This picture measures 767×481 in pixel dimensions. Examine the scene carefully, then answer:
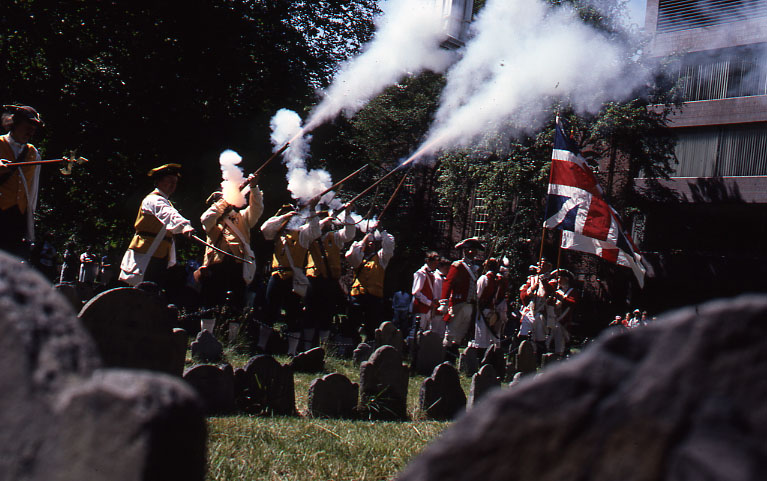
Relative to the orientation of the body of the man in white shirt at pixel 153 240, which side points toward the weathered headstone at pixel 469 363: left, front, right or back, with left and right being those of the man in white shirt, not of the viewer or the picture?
front

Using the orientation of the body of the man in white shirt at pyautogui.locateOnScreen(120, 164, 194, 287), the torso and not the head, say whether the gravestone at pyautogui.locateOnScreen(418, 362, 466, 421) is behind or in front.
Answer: in front

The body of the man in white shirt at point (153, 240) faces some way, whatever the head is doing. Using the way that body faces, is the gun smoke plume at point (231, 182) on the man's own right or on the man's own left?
on the man's own left

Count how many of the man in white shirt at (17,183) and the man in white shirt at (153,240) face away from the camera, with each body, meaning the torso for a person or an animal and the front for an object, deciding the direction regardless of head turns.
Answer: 0

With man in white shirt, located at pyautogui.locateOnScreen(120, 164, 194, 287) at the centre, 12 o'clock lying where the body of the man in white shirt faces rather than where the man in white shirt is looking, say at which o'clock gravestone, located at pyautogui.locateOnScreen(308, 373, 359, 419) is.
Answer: The gravestone is roughly at 2 o'clock from the man in white shirt.

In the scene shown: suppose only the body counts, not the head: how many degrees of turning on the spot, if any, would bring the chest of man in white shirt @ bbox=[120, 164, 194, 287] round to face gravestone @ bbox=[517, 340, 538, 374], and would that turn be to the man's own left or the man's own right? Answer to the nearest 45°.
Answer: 0° — they already face it

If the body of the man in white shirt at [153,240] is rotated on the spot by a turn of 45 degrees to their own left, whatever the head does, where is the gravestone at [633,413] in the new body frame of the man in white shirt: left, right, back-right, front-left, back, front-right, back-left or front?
back-right

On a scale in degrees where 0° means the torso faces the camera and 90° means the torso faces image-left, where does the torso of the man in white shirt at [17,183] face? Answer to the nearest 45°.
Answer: approximately 315°

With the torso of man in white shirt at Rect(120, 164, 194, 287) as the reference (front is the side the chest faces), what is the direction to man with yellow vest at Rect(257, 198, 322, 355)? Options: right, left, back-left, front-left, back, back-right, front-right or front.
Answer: front-left

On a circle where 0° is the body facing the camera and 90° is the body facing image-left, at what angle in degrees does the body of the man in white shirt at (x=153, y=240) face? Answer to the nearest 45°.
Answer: approximately 270°
